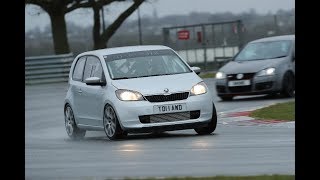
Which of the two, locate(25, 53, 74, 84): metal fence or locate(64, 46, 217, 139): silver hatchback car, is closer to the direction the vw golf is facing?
the silver hatchback car

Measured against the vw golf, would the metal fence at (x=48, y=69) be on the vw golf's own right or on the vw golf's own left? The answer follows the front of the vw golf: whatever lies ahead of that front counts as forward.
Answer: on the vw golf's own right

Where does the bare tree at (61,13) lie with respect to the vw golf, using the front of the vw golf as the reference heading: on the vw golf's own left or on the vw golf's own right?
on the vw golf's own right

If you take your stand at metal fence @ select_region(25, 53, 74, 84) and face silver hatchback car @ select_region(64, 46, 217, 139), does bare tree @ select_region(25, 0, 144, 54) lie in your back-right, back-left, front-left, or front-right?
back-left

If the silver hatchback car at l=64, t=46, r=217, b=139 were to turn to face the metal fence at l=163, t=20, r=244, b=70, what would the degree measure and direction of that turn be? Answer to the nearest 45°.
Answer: approximately 135° to its left

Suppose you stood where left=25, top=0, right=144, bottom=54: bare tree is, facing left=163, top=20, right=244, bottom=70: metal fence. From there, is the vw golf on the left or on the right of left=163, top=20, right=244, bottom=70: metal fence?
right

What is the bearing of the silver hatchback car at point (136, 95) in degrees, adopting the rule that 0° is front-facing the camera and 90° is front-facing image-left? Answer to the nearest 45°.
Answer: approximately 315°

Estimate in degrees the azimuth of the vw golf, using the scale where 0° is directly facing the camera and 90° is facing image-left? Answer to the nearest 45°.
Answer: approximately 45°
